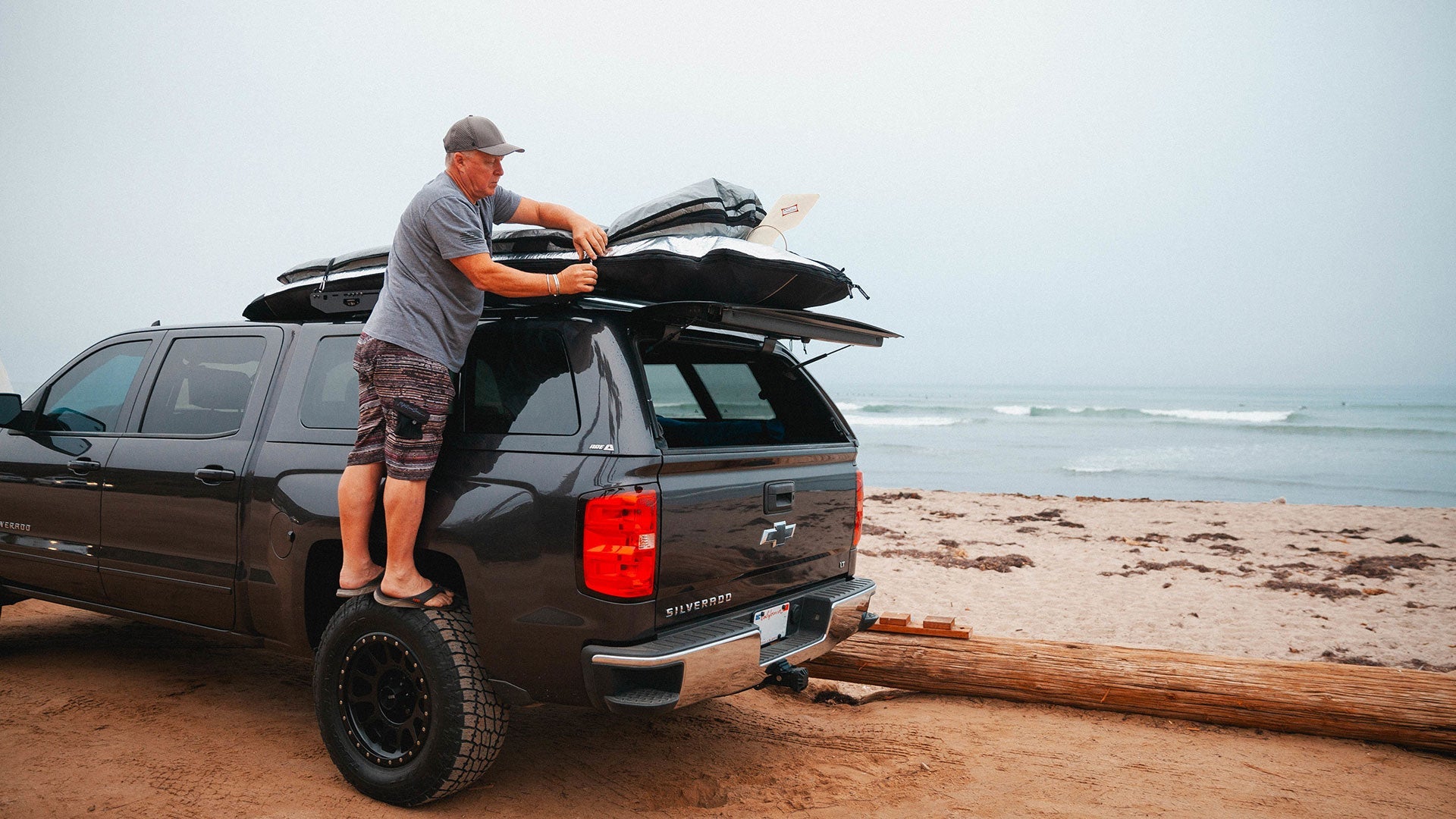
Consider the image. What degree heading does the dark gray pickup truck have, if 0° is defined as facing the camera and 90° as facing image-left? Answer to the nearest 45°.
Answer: approximately 135°

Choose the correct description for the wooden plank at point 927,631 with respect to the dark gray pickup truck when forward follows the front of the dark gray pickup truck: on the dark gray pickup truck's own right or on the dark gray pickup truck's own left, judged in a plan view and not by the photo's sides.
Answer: on the dark gray pickup truck's own right

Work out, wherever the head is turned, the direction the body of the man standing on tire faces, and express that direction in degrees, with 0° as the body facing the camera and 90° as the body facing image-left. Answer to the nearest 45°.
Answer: approximately 270°

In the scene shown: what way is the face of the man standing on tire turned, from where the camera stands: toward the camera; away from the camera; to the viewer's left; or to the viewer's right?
to the viewer's right
